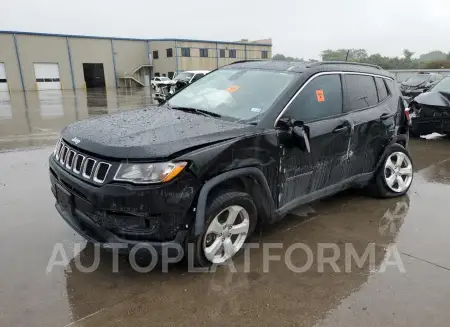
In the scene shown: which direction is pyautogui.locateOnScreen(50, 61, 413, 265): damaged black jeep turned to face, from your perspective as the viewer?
facing the viewer and to the left of the viewer

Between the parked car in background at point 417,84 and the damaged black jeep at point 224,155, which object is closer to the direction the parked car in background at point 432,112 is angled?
the damaged black jeep

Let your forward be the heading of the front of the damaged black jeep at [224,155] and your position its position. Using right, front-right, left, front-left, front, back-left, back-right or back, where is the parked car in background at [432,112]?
back

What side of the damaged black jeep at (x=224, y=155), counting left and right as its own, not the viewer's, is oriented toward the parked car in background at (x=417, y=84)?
back

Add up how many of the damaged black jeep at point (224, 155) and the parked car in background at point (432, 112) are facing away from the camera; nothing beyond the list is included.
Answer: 0

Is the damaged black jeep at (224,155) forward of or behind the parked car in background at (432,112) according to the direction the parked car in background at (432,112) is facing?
forward

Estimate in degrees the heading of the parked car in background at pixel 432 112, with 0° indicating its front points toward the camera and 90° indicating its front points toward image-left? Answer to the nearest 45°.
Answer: approximately 45°

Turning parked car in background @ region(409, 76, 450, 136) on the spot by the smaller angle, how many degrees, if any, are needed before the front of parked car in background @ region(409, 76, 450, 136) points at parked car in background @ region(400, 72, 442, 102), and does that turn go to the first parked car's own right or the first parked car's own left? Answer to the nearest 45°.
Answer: approximately 135° to the first parked car's own right
